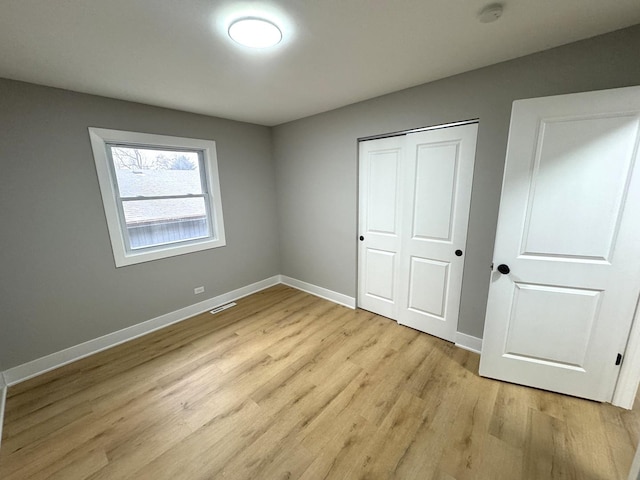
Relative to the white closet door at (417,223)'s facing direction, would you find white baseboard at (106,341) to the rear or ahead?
ahead

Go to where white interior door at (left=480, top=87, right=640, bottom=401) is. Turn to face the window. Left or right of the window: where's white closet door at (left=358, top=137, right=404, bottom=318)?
right

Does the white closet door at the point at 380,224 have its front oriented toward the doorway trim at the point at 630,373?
no

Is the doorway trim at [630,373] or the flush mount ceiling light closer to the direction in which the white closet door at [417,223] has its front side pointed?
the flush mount ceiling light

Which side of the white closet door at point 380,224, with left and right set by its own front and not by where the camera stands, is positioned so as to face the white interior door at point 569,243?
left

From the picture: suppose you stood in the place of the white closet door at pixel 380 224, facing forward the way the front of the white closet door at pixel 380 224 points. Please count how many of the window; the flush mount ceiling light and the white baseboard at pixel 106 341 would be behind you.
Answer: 0

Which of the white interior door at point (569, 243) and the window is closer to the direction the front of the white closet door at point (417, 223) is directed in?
the window

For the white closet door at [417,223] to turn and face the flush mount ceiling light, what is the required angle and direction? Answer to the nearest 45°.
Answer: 0° — it already faces it

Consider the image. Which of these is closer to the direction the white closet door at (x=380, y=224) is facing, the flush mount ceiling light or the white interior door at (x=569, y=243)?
the flush mount ceiling light

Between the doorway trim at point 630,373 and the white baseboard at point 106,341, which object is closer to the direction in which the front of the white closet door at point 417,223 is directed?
the white baseboard

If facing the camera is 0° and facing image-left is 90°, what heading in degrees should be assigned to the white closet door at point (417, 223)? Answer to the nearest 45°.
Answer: approximately 45°

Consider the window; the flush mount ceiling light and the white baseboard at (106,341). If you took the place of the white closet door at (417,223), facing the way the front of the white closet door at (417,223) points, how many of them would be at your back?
0

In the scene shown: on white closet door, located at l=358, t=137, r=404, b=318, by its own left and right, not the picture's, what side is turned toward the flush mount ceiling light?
front
